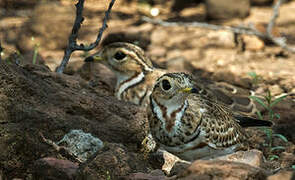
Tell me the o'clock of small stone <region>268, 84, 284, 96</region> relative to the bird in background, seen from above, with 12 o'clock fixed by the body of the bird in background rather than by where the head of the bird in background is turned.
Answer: The small stone is roughly at 5 o'clock from the bird in background.

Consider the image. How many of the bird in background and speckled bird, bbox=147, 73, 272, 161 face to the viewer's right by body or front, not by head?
0

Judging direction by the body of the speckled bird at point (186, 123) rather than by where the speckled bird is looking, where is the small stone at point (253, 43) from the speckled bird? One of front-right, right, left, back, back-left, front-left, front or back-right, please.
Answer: back-right

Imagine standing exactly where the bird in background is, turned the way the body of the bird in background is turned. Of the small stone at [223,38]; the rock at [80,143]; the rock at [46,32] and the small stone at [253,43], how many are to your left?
1

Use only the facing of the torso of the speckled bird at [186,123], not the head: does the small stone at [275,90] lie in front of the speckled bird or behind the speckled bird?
behind

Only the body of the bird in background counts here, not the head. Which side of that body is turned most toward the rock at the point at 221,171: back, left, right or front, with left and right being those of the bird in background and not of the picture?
left

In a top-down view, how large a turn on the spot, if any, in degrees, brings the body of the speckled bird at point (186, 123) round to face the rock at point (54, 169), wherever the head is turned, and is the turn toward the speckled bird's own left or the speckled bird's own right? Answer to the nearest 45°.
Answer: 0° — it already faces it

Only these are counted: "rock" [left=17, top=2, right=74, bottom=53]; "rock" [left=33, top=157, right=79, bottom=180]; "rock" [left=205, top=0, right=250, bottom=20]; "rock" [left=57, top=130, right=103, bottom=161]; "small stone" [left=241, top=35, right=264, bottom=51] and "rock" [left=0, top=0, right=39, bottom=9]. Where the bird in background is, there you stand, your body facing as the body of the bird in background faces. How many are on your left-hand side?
2

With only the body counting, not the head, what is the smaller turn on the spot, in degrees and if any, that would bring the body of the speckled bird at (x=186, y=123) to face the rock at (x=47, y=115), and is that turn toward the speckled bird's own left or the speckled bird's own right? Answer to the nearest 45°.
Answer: approximately 45° to the speckled bird's own right

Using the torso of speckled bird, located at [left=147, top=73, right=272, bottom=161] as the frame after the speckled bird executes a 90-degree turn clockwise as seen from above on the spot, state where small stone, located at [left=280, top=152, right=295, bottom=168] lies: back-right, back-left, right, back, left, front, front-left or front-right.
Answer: right

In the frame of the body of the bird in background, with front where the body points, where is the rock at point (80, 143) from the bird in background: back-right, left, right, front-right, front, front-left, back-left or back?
left

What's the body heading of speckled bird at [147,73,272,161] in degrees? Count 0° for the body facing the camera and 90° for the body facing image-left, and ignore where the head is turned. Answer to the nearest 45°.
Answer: approximately 45°

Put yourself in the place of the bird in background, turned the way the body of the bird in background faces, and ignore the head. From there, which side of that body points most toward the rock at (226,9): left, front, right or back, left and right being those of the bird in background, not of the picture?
right

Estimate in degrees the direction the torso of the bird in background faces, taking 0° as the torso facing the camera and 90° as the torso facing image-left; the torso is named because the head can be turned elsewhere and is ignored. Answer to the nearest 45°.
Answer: approximately 90°
